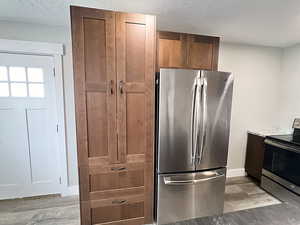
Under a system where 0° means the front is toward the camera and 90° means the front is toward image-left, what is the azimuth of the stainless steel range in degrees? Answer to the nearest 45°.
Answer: approximately 45°

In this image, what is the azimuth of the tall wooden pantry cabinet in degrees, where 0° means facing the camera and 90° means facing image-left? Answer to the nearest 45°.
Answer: approximately 0°

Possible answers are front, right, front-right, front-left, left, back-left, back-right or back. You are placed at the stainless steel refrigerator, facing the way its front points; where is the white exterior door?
back-right

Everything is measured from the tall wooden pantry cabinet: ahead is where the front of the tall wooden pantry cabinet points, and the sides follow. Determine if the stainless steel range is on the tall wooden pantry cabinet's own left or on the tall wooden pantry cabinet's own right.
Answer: on the tall wooden pantry cabinet's own left

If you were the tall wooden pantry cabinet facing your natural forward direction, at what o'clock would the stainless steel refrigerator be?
The stainless steel refrigerator is roughly at 9 o'clock from the tall wooden pantry cabinet.

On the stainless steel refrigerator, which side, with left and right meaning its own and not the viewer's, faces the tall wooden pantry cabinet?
right
